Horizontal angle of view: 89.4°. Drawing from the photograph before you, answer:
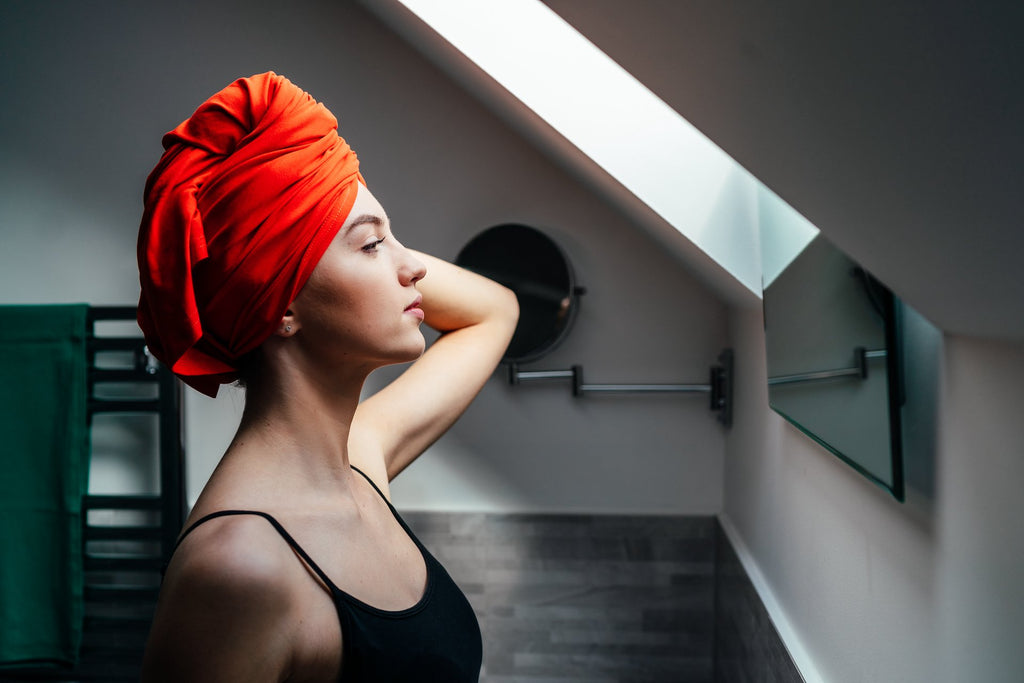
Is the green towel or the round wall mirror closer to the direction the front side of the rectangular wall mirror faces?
the green towel

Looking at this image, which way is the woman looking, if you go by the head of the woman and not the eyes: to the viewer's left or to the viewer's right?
to the viewer's right

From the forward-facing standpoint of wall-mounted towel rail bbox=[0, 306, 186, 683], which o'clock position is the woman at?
The woman is roughly at 12 o'clock from the wall-mounted towel rail.

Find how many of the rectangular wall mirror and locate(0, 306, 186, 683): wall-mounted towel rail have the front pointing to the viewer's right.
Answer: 0

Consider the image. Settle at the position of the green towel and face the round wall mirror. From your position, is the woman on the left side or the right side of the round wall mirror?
right

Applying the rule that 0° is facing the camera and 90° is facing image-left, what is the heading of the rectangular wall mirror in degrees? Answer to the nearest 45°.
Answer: approximately 45°

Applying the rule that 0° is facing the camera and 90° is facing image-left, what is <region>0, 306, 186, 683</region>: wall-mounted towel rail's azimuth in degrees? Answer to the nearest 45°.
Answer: approximately 0°

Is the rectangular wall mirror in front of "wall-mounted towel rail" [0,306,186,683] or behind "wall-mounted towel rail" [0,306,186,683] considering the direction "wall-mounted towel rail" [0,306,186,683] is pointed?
in front

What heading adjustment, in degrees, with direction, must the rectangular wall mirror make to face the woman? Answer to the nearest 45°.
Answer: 0° — it already faces them

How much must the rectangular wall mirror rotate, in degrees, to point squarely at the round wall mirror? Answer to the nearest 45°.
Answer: approximately 90° to its right
